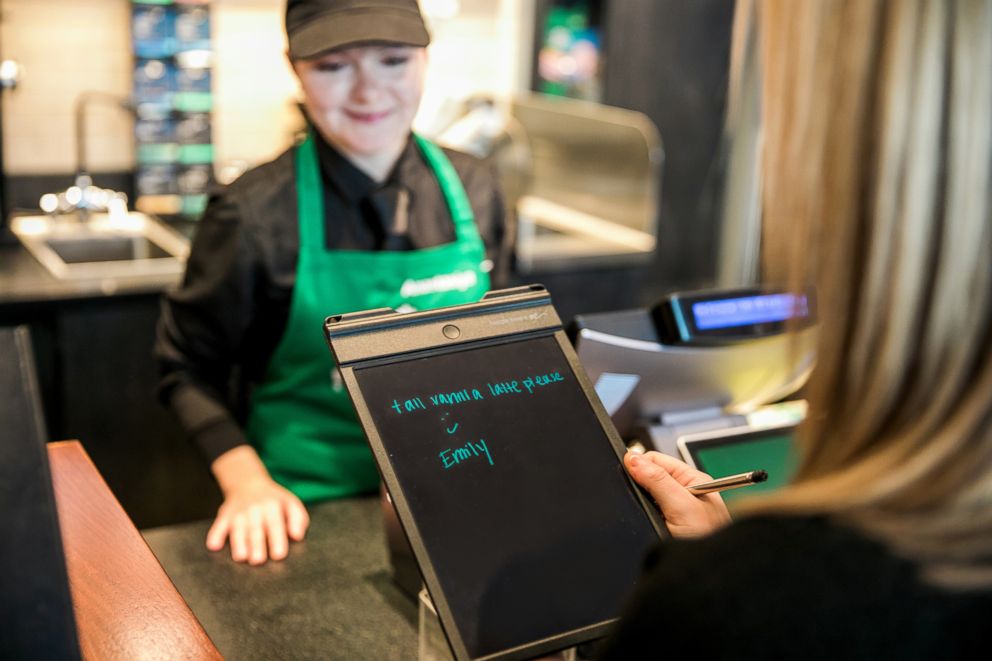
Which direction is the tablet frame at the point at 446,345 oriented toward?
toward the camera

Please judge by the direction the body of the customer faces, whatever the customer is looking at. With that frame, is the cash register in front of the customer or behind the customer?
in front

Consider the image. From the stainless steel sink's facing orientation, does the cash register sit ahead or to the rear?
ahead

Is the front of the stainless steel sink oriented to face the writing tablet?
yes

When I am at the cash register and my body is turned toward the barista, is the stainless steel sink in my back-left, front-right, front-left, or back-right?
front-right

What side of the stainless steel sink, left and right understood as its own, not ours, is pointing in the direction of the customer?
front

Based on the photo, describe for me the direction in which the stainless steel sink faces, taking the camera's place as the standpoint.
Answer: facing the viewer

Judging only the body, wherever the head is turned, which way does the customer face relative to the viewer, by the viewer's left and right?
facing away from the viewer and to the left of the viewer

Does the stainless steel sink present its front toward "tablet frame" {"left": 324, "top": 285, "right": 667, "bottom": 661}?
yes

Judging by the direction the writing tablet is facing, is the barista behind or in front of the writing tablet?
behind

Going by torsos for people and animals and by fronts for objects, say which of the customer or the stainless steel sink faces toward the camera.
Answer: the stainless steel sink

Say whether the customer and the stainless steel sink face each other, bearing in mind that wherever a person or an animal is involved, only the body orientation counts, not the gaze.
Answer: yes

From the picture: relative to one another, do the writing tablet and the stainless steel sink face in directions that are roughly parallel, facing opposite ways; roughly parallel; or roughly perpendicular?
roughly parallel

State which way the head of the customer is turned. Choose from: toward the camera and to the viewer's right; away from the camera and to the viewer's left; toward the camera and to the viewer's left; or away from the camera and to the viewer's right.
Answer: away from the camera and to the viewer's left
